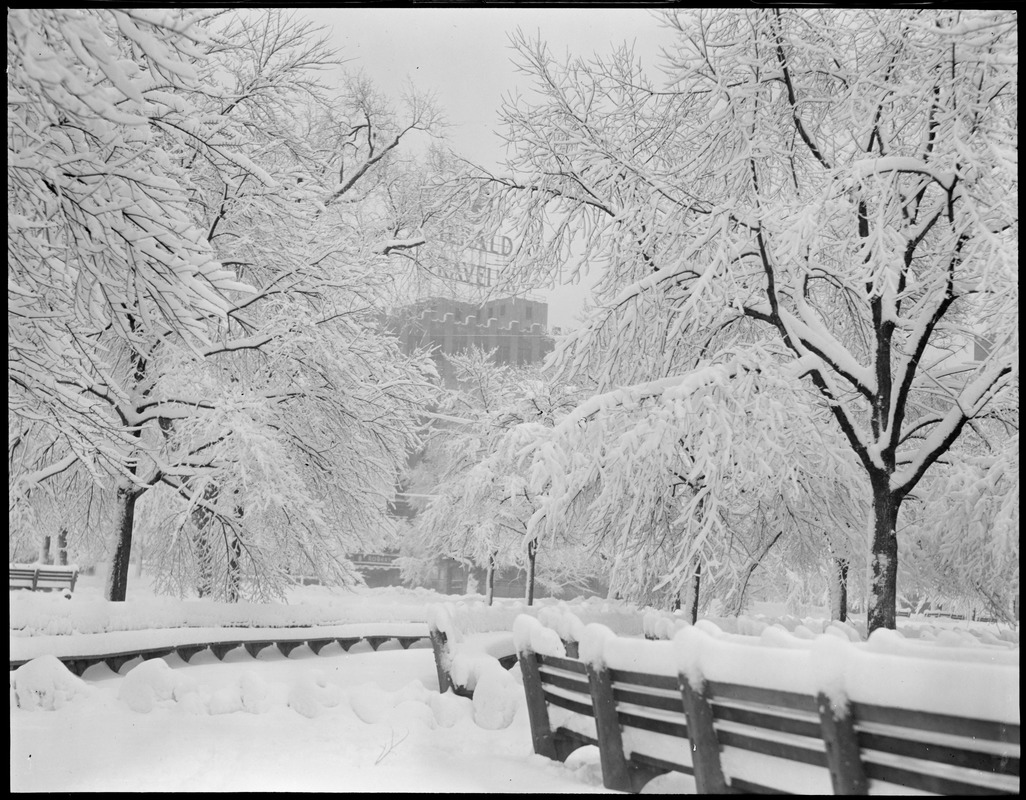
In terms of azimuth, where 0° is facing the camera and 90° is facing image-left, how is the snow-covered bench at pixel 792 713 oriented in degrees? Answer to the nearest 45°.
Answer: approximately 225°

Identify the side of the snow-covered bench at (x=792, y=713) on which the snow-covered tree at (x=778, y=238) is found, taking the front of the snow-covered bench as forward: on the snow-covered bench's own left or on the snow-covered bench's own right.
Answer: on the snow-covered bench's own left

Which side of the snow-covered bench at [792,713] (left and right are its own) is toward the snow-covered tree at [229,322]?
left

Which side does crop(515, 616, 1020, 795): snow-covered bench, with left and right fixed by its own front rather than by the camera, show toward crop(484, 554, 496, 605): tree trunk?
left

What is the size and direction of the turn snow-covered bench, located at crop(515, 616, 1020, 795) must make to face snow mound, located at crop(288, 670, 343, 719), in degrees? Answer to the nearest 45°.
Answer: approximately 90° to its left
